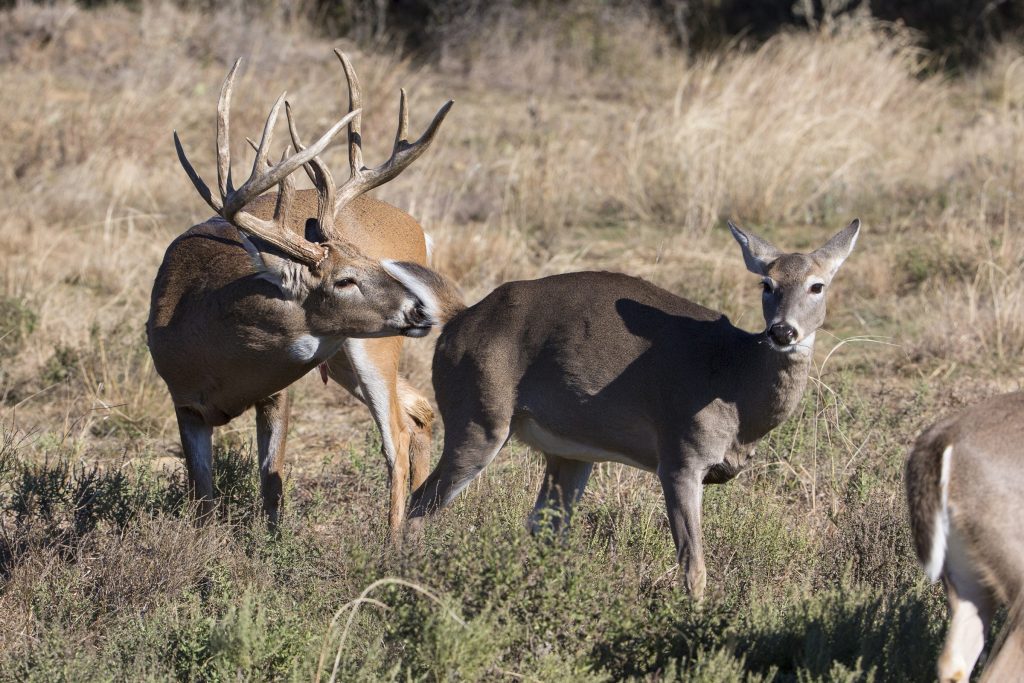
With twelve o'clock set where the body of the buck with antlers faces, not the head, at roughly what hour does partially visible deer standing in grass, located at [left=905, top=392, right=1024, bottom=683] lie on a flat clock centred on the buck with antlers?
The partially visible deer standing in grass is roughly at 9 o'clock from the buck with antlers.

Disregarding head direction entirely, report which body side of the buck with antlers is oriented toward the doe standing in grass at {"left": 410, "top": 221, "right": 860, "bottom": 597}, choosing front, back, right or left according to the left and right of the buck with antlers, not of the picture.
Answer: left
